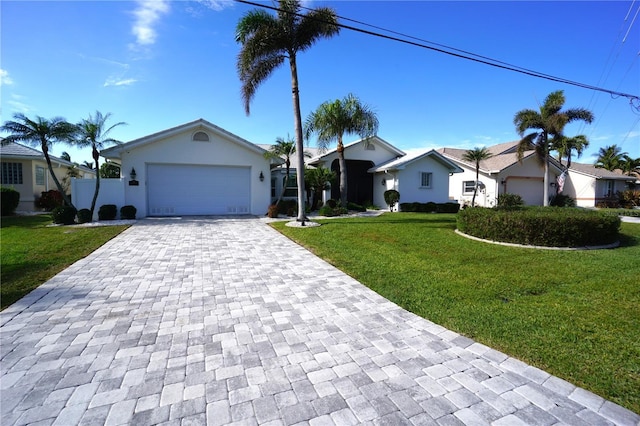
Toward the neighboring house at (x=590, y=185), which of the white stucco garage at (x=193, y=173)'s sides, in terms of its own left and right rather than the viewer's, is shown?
left

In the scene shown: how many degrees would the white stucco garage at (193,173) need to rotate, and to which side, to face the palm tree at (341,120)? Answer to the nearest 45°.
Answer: approximately 90° to its left

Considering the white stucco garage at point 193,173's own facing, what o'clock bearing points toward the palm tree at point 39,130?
The palm tree is roughly at 3 o'clock from the white stucco garage.

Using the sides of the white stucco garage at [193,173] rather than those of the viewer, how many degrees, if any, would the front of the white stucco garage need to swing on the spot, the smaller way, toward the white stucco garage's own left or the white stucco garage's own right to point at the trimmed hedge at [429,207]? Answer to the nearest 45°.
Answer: approximately 90° to the white stucco garage's own left

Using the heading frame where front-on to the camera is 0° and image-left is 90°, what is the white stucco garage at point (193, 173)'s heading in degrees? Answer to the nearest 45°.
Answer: approximately 0°

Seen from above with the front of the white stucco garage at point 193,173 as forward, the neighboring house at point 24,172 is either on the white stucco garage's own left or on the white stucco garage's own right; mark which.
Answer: on the white stucco garage's own right

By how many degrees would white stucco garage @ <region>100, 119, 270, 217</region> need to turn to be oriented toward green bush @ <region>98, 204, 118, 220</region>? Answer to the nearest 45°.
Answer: approximately 90° to its right

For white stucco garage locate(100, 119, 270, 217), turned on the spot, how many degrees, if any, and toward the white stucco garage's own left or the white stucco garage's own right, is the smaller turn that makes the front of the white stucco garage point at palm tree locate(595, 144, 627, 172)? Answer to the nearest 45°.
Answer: approximately 90° to the white stucco garage's own left

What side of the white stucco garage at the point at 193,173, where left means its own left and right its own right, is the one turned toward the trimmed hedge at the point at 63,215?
right

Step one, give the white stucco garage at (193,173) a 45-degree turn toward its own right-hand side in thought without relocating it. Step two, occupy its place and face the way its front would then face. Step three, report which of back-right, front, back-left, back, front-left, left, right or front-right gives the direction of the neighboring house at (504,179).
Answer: back-left

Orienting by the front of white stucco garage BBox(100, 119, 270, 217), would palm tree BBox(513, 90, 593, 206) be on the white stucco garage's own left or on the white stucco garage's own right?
on the white stucco garage's own left

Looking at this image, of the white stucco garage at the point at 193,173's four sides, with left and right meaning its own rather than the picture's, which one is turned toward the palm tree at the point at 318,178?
left
